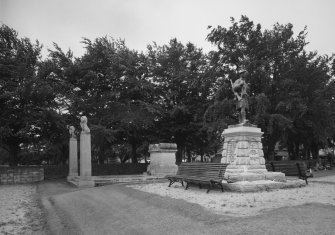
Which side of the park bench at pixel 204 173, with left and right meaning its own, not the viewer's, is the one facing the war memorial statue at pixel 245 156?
back

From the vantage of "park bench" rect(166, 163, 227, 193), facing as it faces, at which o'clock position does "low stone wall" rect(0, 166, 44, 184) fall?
The low stone wall is roughly at 3 o'clock from the park bench.

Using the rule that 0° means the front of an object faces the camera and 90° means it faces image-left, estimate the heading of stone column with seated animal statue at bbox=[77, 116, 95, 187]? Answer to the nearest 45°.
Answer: approximately 45°

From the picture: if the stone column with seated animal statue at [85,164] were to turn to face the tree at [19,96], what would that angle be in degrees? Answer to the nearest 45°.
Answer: approximately 90° to its right

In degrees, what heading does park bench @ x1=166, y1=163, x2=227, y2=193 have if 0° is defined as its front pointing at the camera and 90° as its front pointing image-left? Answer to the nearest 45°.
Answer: approximately 45°

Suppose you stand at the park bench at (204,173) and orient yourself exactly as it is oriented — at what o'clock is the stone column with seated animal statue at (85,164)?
The stone column with seated animal statue is roughly at 3 o'clock from the park bench.

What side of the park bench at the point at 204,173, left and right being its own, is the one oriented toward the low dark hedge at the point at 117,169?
right

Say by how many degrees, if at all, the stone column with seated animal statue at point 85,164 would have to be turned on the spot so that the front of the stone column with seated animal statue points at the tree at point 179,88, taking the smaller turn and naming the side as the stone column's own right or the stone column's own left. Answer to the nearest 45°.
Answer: approximately 180°

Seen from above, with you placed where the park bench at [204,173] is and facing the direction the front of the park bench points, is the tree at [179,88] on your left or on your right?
on your right

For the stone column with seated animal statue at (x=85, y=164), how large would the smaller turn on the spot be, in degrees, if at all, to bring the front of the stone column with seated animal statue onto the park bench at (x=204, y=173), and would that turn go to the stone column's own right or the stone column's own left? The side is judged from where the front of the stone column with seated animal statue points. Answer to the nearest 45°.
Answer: approximately 90° to the stone column's own left

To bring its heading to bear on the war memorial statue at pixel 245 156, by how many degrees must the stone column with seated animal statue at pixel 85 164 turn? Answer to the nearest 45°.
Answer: approximately 90° to its left
